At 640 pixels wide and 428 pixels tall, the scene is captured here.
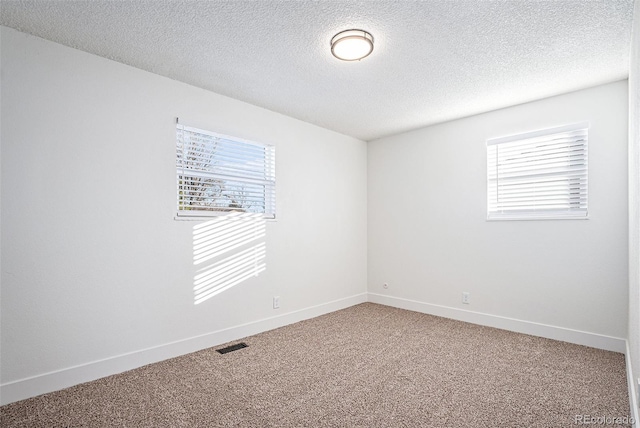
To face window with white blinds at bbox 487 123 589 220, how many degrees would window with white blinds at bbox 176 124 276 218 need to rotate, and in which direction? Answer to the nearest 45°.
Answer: approximately 45° to its left

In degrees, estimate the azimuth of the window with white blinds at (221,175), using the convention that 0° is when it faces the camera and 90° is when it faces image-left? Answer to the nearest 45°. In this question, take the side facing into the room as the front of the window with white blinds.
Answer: approximately 315°

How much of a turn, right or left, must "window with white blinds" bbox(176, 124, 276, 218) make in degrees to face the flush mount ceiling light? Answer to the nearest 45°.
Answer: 0° — it already faces it

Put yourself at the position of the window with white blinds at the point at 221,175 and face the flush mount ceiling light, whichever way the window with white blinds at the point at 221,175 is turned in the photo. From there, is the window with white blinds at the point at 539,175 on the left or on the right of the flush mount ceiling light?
left
